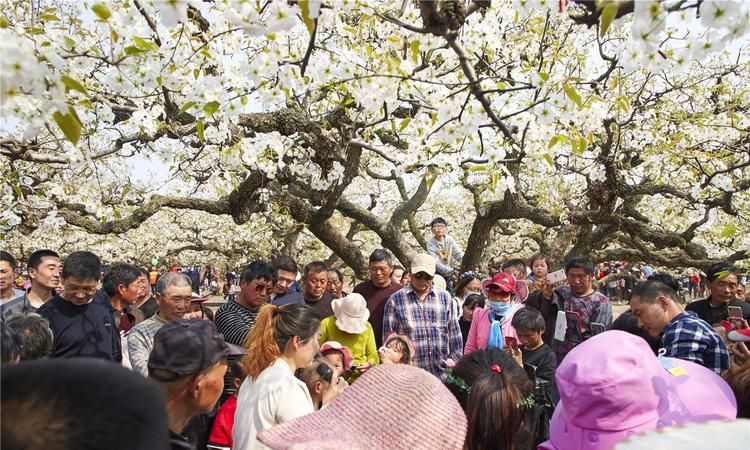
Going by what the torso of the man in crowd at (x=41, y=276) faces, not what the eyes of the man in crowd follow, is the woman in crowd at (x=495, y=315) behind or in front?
in front

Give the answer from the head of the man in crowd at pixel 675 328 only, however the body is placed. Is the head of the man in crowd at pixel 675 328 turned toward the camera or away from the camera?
toward the camera

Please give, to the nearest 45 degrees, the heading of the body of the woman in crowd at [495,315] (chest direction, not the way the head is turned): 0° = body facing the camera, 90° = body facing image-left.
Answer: approximately 0°

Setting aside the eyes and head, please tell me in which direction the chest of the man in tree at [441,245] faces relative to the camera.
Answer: toward the camera

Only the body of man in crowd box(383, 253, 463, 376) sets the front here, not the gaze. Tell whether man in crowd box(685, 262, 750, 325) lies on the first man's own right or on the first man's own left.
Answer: on the first man's own left

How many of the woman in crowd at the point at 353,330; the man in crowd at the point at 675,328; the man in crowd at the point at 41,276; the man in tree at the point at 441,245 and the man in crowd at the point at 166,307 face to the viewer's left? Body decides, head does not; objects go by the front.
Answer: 1

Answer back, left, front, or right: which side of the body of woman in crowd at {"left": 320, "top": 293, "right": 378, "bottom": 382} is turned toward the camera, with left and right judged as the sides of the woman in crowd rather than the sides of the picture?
front

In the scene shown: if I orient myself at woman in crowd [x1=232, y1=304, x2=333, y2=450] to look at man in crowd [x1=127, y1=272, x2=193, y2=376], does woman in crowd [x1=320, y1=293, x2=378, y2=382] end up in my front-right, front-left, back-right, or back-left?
front-right

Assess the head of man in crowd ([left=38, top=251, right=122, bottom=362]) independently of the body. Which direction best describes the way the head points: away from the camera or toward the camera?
toward the camera

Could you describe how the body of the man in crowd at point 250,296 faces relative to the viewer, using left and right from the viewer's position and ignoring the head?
facing the viewer and to the right of the viewer

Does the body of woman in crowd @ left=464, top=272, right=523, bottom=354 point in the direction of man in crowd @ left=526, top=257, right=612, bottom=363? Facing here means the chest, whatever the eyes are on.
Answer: no

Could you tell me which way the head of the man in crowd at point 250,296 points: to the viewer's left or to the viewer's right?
to the viewer's right

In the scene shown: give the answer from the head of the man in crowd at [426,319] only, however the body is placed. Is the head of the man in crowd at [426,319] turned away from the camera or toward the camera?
toward the camera

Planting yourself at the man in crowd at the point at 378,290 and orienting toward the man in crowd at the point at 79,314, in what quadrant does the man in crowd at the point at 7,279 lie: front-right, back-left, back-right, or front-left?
front-right

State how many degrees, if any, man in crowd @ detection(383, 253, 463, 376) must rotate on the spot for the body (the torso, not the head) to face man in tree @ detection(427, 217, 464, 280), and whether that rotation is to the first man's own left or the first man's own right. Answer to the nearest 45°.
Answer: approximately 180°

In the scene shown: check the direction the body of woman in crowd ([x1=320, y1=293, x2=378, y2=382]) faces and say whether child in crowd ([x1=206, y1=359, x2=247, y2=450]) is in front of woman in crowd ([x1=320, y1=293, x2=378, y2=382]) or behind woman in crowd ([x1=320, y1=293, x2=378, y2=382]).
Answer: in front
